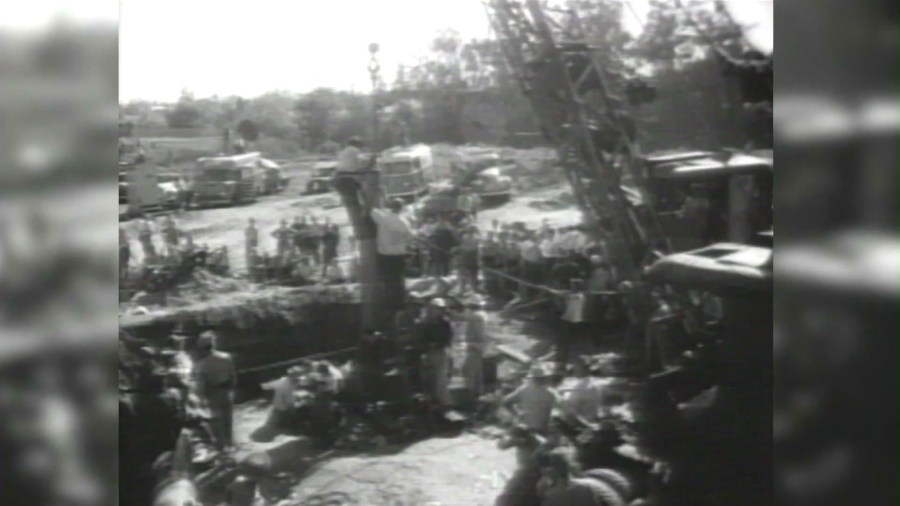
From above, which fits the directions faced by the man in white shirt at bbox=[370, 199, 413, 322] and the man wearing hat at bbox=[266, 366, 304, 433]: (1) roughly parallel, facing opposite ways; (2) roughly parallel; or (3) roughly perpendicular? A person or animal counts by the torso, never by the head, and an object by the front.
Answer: roughly perpendicular

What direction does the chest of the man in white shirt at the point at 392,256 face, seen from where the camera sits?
away from the camera

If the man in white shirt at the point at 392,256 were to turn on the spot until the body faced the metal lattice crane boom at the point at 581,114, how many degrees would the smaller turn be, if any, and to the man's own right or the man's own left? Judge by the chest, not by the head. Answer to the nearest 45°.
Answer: approximately 90° to the man's own right

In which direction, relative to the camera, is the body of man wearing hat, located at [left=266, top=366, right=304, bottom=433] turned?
to the viewer's right
